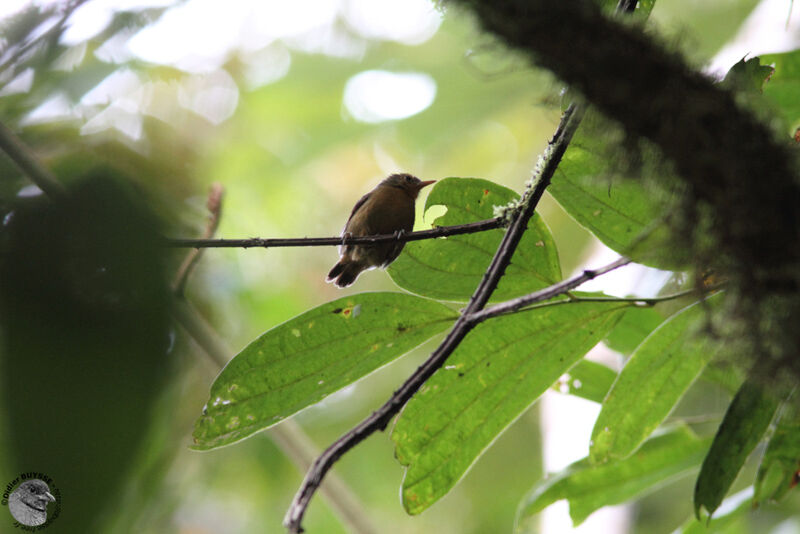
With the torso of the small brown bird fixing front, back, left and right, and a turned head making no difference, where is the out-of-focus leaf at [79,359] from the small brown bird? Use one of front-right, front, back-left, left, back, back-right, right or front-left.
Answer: right

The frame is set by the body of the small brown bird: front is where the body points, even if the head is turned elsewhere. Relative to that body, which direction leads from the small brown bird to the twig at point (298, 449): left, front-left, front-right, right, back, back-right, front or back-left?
back-left

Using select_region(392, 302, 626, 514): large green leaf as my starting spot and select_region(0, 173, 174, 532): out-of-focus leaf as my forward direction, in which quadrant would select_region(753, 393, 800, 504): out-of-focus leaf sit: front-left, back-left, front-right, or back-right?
back-left

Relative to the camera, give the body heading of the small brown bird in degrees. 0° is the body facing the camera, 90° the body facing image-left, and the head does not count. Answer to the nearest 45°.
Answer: approximately 270°

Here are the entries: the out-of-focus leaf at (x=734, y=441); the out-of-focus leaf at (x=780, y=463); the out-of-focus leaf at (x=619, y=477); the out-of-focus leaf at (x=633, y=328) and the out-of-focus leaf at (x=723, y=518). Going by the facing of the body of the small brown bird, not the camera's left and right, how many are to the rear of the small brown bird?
0

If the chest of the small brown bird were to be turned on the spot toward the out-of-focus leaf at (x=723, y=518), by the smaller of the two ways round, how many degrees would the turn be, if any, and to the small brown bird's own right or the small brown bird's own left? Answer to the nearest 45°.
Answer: approximately 45° to the small brown bird's own right

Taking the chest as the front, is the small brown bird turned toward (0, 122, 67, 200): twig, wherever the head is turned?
no

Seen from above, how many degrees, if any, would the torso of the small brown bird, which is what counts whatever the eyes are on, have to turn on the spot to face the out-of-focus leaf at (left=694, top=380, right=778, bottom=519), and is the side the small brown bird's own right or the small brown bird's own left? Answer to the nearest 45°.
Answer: approximately 45° to the small brown bird's own right

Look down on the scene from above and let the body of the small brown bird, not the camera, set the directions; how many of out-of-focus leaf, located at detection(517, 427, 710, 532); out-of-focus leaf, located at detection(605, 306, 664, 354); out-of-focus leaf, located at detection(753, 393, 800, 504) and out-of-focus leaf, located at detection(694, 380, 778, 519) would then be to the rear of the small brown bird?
0

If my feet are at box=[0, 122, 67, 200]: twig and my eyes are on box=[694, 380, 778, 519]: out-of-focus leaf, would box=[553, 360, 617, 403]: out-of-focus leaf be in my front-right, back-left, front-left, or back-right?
front-left
